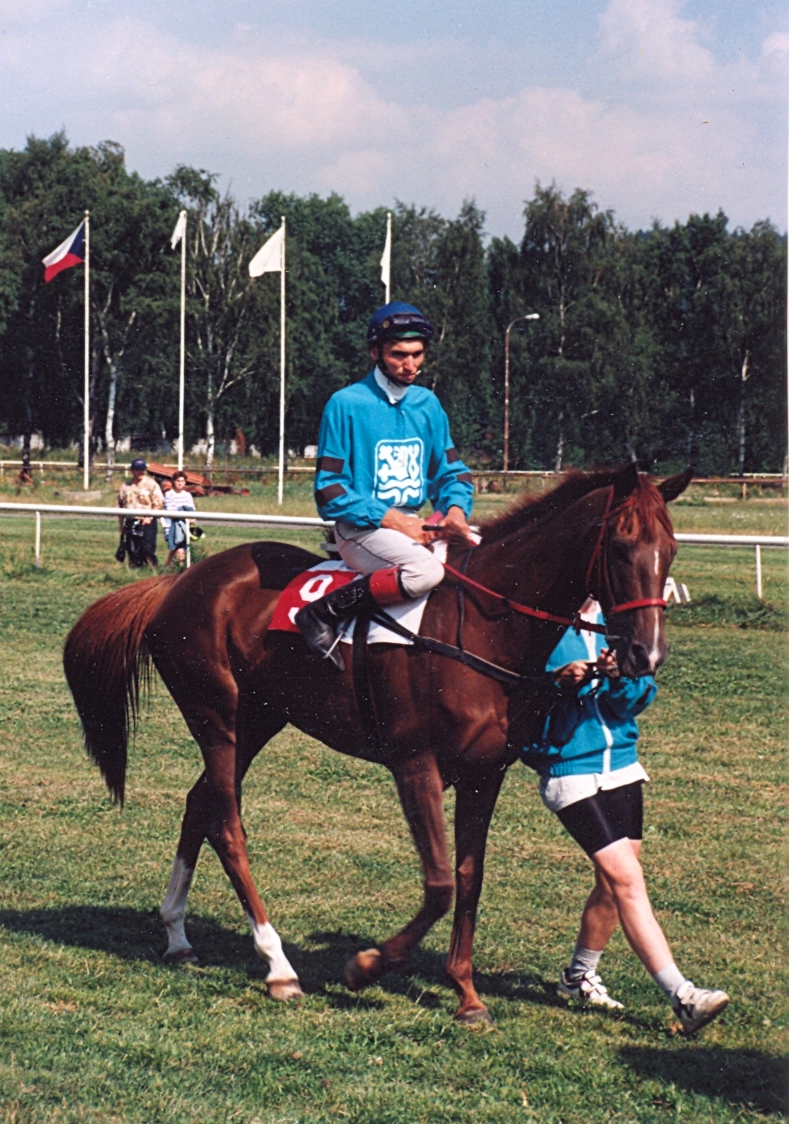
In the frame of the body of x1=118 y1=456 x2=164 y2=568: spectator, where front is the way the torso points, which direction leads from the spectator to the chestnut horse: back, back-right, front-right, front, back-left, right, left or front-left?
front

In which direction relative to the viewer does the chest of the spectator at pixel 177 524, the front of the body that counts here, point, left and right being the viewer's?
facing the viewer

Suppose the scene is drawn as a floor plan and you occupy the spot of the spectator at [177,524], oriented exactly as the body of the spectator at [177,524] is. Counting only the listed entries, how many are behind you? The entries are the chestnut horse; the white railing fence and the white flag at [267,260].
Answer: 1

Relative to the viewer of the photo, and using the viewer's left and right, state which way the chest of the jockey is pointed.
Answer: facing the viewer and to the right of the viewer

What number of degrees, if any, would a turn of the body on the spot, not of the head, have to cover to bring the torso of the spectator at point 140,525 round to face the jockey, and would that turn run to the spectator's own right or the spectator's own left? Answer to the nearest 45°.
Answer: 0° — they already face them

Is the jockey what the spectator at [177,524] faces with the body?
yes

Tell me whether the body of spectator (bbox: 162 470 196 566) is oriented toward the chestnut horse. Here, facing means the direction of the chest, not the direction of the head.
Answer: yes

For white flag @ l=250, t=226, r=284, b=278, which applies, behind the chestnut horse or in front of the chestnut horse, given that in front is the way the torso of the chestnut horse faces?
behind

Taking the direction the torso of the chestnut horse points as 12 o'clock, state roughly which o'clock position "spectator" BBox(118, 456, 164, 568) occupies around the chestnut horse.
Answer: The spectator is roughly at 7 o'clock from the chestnut horse.

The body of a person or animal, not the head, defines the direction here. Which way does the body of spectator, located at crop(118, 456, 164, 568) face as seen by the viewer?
toward the camera

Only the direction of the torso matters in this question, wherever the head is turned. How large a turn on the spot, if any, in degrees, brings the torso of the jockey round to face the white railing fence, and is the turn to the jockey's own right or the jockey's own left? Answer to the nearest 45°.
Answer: approximately 135° to the jockey's own left

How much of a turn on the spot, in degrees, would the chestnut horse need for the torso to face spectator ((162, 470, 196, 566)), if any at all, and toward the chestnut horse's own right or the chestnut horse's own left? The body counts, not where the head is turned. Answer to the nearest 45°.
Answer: approximately 135° to the chestnut horse's own left

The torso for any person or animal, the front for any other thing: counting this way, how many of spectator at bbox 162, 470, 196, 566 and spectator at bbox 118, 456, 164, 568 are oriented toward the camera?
2
